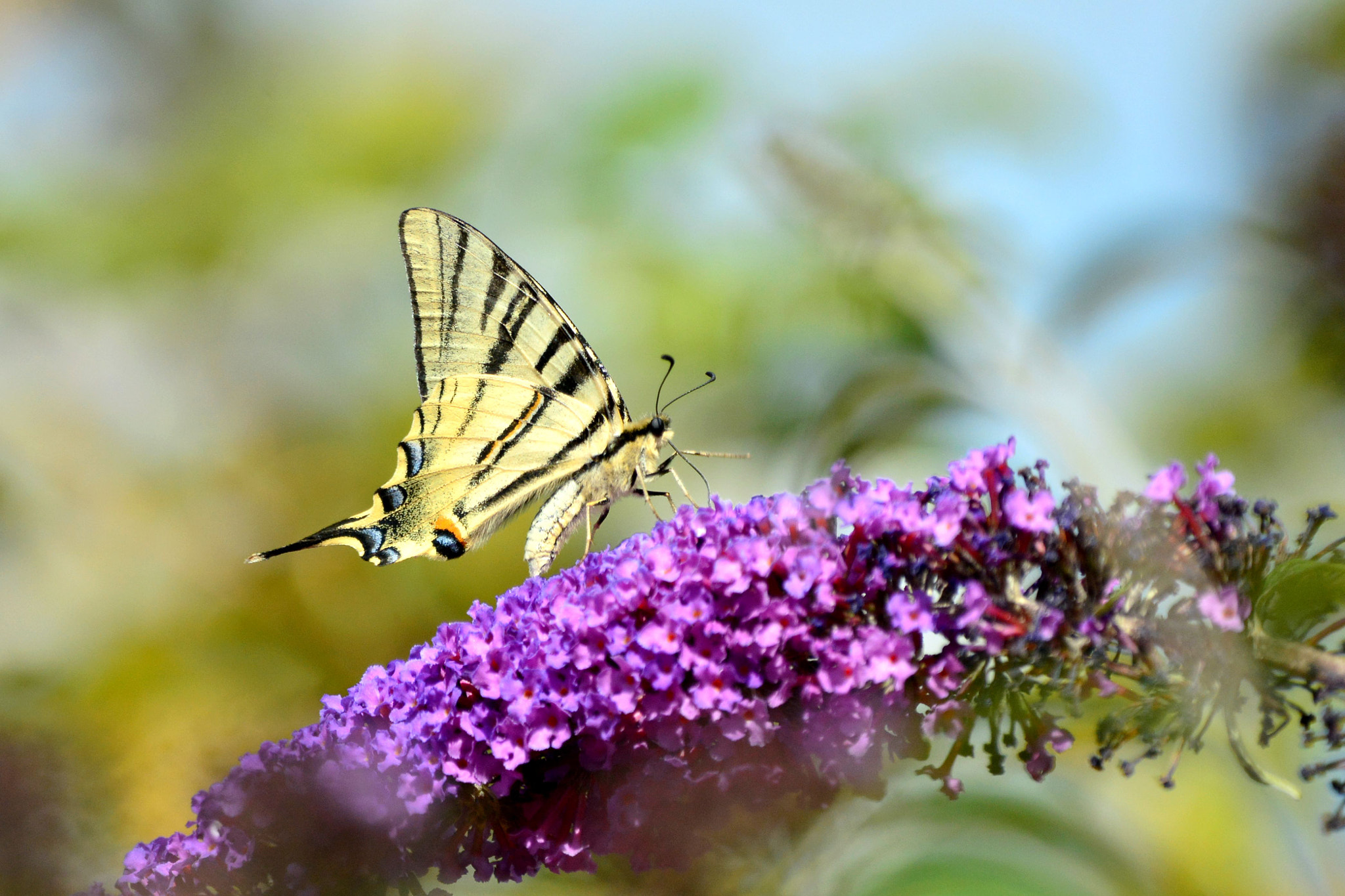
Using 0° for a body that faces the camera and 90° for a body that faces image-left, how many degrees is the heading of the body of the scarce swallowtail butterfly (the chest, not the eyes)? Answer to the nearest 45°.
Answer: approximately 270°

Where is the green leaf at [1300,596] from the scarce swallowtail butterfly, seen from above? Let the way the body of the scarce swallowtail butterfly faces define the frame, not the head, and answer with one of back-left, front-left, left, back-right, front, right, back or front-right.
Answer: front-right
